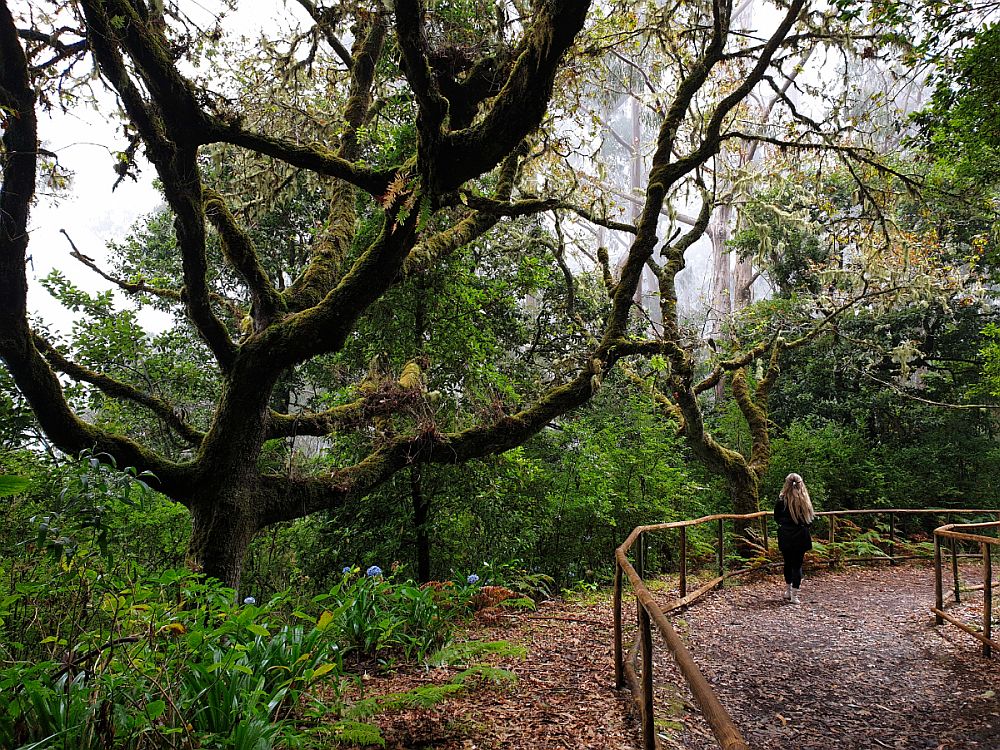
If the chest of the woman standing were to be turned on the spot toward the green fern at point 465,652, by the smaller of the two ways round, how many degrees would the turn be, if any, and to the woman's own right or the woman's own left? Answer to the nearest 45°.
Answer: approximately 135° to the woman's own left

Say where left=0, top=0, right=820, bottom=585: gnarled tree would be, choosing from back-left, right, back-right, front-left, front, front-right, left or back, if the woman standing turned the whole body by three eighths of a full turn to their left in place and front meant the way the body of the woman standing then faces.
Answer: front

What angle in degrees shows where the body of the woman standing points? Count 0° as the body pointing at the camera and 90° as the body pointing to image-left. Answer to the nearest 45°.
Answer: approximately 180°

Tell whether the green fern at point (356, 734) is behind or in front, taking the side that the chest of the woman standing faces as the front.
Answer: behind

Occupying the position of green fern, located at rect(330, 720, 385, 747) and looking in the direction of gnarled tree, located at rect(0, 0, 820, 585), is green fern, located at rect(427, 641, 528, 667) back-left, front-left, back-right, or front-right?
front-right

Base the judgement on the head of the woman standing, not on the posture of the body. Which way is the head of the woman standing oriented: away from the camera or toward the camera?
away from the camera

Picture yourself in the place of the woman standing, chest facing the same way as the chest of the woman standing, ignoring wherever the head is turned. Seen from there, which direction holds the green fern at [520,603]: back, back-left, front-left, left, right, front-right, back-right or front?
back-left

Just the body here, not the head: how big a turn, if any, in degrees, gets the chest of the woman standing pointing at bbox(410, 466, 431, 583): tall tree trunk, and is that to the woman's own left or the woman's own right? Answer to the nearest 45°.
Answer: approximately 135° to the woman's own left

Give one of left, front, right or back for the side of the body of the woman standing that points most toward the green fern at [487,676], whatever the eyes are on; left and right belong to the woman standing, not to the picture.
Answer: back
